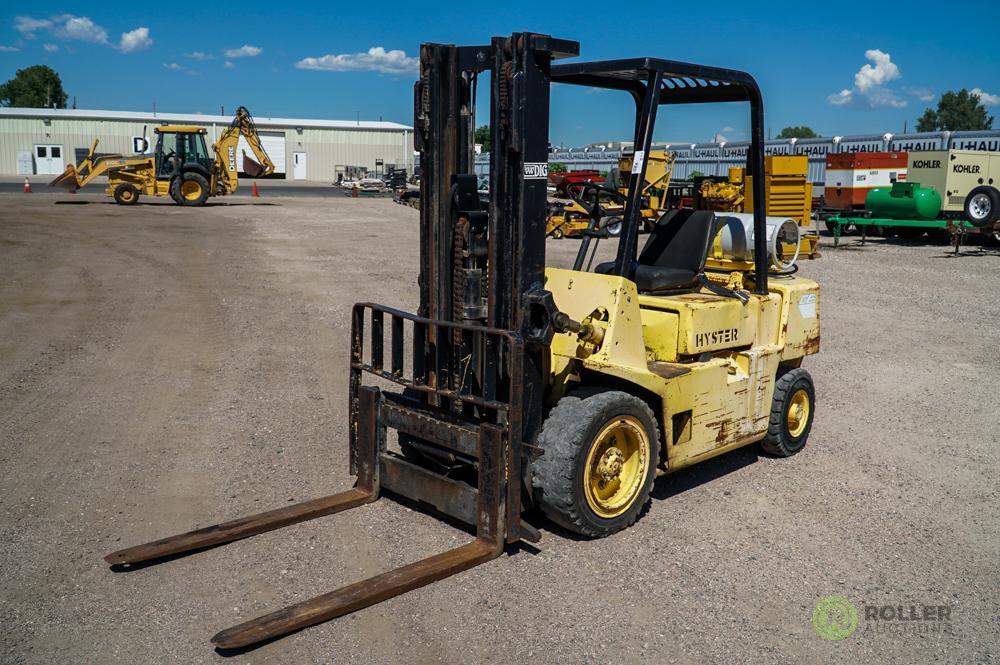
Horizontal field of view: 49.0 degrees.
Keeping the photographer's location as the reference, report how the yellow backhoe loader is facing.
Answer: facing to the left of the viewer

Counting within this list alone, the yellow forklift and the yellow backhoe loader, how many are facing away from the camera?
0

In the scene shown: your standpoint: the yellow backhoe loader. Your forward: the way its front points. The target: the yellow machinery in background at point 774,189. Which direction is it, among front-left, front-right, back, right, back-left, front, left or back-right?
back-left

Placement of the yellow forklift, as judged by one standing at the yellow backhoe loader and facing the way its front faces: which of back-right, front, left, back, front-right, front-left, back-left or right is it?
left

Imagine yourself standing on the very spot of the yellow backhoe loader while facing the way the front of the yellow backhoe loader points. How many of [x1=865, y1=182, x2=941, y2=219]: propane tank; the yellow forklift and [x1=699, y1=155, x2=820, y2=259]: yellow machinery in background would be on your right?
0

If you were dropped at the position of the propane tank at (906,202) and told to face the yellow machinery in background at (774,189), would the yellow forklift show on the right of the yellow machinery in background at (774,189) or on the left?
left

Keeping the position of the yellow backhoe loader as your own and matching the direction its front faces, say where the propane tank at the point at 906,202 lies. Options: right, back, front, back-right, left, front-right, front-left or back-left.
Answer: back-left

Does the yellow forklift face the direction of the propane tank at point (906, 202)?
no

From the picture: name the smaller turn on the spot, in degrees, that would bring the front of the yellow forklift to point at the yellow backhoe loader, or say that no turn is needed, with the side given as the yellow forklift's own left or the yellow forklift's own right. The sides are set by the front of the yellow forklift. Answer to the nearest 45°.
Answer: approximately 135° to the yellow forklift's own right

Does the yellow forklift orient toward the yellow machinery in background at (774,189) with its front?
no
